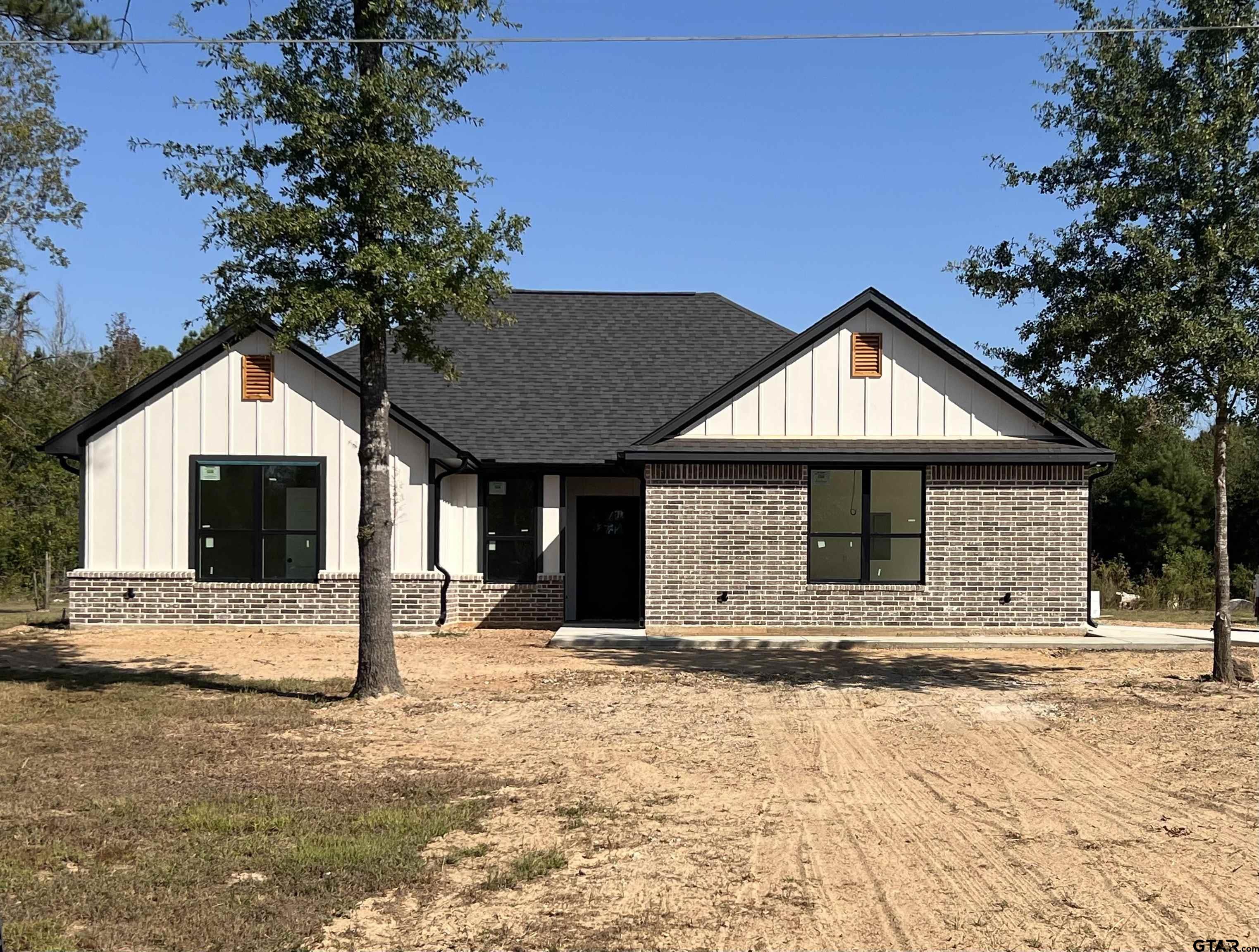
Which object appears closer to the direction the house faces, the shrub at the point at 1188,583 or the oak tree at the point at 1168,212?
the oak tree

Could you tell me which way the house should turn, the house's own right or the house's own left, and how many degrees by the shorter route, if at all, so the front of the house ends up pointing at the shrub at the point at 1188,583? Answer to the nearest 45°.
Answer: approximately 135° to the house's own left

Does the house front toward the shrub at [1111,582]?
no

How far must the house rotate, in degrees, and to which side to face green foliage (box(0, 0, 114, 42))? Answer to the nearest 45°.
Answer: approximately 45° to its right

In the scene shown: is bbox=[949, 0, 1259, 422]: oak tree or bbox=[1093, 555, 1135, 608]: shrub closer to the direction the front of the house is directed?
the oak tree

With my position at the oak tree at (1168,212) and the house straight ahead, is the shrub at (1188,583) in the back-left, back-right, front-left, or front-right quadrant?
front-right

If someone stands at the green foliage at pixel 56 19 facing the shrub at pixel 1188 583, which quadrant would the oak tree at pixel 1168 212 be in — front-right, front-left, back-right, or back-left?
front-right

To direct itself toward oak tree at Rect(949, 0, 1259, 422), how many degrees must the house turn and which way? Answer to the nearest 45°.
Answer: approximately 45° to its left

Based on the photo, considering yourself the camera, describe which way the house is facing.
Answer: facing the viewer
